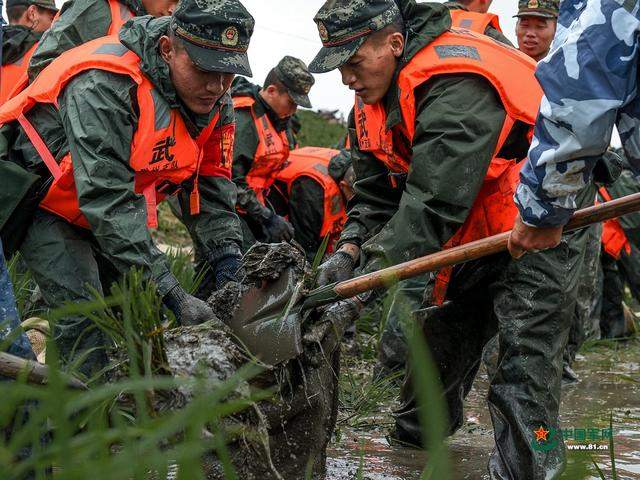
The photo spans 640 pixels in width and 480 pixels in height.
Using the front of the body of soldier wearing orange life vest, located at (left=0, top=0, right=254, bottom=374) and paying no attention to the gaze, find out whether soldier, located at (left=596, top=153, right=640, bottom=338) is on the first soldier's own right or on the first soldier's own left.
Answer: on the first soldier's own left

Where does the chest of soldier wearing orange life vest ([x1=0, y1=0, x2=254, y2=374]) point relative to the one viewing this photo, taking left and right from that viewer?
facing the viewer and to the right of the viewer

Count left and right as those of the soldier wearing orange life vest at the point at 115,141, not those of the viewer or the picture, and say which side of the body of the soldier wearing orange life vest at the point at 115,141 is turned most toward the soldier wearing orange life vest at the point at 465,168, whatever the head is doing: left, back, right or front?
front

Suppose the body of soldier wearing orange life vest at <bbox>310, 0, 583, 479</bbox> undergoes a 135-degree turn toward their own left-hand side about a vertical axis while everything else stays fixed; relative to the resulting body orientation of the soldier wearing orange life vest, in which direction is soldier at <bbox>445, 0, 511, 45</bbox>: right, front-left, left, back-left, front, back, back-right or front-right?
left

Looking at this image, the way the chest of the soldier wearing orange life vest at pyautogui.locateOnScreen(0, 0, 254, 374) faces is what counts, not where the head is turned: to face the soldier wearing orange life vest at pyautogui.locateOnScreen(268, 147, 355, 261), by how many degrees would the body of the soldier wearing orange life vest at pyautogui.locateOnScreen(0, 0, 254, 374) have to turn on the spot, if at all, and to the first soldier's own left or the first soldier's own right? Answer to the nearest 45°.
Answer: approximately 90° to the first soldier's own left

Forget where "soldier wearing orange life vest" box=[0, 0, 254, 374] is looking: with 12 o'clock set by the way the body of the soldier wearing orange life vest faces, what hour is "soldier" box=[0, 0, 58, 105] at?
The soldier is roughly at 7 o'clock from the soldier wearing orange life vest.

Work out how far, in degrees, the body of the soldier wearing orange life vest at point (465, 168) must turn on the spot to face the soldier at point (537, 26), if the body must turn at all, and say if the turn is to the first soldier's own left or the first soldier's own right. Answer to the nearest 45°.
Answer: approximately 135° to the first soldier's own right

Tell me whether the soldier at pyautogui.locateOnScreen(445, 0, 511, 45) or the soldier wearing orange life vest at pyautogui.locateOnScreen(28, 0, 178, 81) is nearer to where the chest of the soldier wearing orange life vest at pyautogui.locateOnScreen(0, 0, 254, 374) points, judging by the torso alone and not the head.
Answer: the soldier

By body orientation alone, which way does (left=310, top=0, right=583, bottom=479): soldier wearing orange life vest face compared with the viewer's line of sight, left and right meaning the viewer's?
facing the viewer and to the left of the viewer

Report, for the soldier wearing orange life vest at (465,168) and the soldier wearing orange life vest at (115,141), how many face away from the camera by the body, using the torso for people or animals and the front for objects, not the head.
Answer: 0

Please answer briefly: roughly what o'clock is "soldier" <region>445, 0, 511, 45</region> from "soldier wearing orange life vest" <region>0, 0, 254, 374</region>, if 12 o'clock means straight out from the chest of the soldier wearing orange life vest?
The soldier is roughly at 9 o'clock from the soldier wearing orange life vest.

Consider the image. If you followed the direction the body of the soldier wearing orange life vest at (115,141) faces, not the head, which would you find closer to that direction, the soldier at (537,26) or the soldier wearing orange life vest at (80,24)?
the soldier

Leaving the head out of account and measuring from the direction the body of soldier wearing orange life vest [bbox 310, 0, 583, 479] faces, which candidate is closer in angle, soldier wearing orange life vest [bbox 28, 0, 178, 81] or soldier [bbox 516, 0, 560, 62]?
the soldier wearing orange life vest

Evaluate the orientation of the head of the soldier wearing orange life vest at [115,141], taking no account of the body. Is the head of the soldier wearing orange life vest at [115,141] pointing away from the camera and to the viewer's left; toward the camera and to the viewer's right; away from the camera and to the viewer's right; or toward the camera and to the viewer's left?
toward the camera and to the viewer's right

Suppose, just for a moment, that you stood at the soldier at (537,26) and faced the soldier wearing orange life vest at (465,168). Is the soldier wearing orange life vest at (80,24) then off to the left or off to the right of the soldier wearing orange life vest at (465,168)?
right
